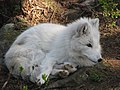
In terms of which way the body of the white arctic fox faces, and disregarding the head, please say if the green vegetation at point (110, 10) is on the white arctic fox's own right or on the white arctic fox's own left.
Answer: on the white arctic fox's own left

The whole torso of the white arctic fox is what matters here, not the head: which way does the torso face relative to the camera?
to the viewer's right
